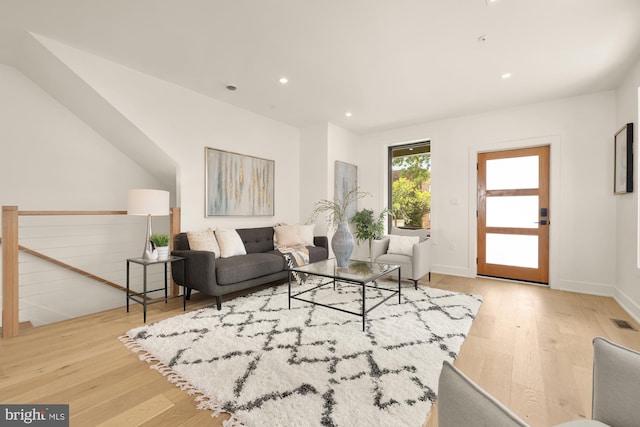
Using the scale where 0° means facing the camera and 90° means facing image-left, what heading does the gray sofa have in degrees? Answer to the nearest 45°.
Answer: approximately 315°

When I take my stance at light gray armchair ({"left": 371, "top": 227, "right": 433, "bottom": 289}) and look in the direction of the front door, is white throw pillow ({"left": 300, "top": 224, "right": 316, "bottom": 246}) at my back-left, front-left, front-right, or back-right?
back-left

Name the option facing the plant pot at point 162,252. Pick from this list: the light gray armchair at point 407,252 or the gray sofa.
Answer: the light gray armchair

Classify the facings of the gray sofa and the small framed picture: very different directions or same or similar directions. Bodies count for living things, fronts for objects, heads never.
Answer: very different directions

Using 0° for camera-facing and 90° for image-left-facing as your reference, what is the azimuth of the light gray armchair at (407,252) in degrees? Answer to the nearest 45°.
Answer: approximately 45°

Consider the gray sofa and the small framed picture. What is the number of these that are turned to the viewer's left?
1

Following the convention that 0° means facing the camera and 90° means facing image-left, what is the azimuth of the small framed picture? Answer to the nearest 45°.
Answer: approximately 90°

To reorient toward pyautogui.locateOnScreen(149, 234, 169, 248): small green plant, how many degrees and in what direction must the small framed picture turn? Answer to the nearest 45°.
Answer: approximately 45° to its left

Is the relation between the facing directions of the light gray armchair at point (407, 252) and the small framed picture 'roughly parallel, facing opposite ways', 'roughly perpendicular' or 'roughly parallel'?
roughly perpendicular

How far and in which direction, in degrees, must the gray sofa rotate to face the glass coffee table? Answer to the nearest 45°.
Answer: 0° — it already faces it

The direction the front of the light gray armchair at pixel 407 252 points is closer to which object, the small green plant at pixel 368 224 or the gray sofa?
the gray sofa
